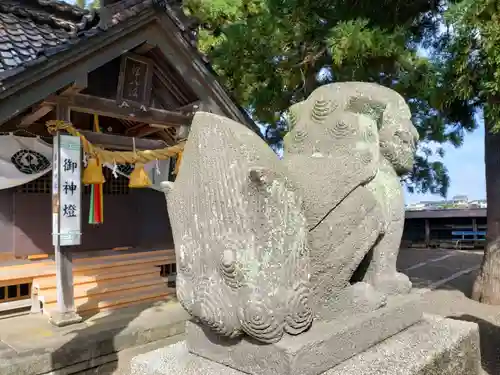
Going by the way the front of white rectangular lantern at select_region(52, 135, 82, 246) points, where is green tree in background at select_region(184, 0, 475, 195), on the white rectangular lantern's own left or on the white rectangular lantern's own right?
on the white rectangular lantern's own left

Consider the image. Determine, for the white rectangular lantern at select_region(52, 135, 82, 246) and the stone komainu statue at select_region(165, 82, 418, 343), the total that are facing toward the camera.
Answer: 1

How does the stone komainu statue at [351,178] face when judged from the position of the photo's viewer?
facing away from the viewer and to the right of the viewer

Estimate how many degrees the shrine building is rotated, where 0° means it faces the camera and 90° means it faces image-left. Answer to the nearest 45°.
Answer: approximately 315°

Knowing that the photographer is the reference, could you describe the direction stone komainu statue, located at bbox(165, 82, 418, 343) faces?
facing away from the viewer and to the right of the viewer

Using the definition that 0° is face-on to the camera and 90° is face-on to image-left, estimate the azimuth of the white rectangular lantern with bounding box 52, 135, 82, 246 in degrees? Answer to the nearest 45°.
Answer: approximately 0°

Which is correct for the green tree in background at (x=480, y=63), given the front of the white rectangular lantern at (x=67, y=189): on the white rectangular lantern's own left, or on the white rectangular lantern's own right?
on the white rectangular lantern's own left

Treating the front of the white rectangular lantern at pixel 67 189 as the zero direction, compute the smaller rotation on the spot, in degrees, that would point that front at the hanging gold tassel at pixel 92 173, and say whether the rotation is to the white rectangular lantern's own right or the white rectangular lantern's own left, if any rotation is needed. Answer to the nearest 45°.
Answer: approximately 135° to the white rectangular lantern's own left
